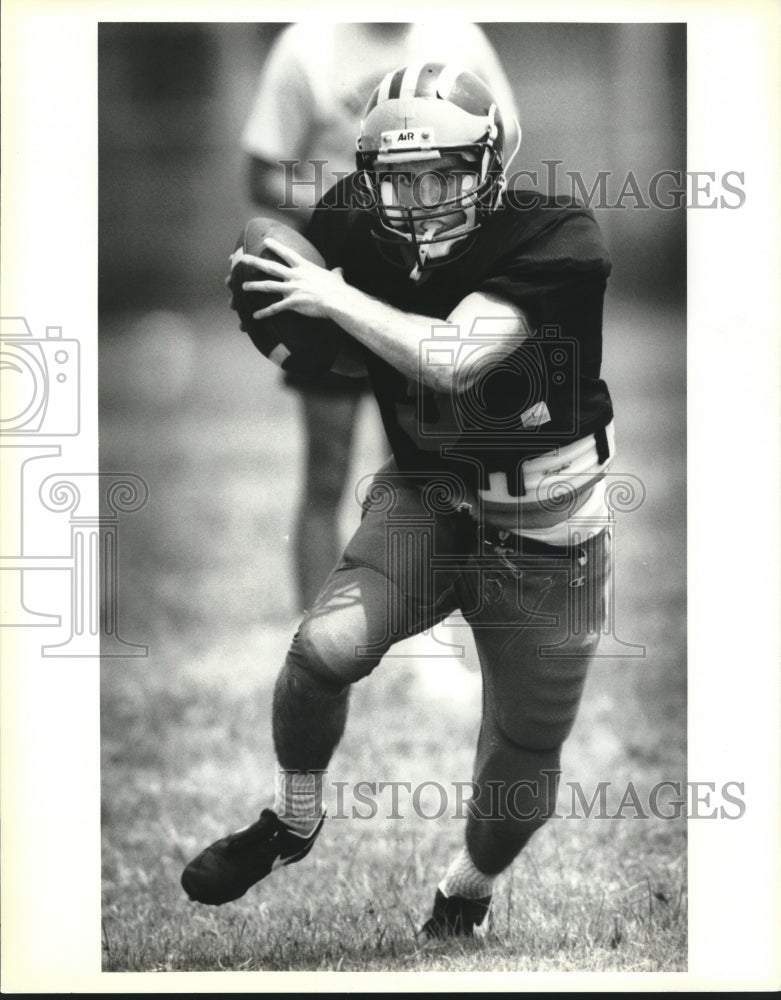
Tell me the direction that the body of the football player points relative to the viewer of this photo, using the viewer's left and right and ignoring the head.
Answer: facing the viewer and to the left of the viewer

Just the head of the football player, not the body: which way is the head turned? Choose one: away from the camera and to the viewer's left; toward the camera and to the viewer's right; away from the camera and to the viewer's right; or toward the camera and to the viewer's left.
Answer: toward the camera and to the viewer's left
